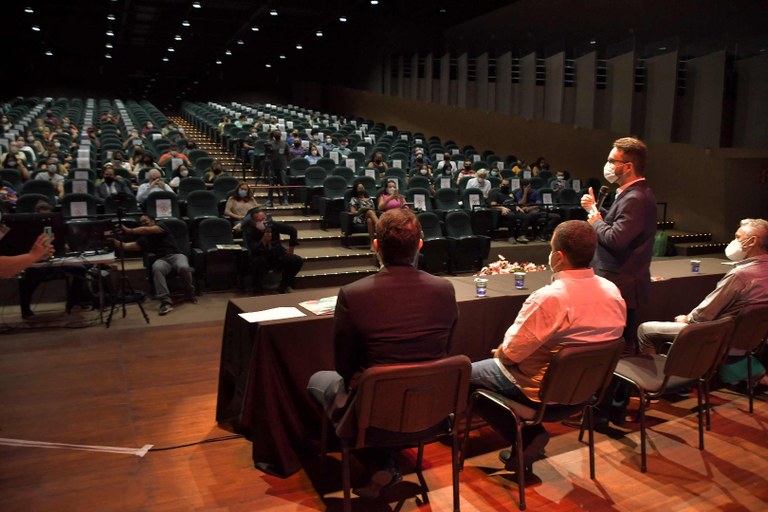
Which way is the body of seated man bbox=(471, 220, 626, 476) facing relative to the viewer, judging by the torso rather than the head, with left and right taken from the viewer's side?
facing away from the viewer and to the left of the viewer

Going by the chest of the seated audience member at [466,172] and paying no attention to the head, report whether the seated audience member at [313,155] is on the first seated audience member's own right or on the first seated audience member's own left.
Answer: on the first seated audience member's own right

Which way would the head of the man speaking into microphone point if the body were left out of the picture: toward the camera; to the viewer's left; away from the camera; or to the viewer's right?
to the viewer's left

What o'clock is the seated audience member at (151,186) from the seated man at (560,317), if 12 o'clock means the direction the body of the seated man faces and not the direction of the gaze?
The seated audience member is roughly at 12 o'clock from the seated man.

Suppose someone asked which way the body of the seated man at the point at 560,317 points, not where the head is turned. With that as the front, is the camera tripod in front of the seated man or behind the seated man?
in front

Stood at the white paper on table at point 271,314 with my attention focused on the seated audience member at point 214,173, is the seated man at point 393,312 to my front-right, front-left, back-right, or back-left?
back-right

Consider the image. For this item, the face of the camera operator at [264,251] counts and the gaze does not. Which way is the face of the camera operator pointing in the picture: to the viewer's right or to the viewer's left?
to the viewer's right

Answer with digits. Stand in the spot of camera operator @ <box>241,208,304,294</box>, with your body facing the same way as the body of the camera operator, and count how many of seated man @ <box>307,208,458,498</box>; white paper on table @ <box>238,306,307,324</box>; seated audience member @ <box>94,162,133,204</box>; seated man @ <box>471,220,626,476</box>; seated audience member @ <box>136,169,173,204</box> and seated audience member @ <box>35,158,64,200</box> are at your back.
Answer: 3

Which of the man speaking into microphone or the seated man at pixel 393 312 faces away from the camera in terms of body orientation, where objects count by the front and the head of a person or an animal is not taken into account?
the seated man

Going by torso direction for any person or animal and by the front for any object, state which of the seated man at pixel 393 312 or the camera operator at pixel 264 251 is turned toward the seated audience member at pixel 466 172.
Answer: the seated man

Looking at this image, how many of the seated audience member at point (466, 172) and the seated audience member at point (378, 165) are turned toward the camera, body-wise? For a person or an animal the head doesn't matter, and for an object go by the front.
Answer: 2

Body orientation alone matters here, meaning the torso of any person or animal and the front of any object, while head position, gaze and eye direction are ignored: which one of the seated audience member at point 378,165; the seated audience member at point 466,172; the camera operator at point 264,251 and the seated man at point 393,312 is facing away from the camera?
the seated man

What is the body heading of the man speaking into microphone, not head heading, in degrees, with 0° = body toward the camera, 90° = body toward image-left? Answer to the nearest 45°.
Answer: approximately 90°

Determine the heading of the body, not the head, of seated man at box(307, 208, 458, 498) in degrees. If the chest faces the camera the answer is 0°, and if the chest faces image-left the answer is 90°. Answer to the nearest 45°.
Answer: approximately 180°
